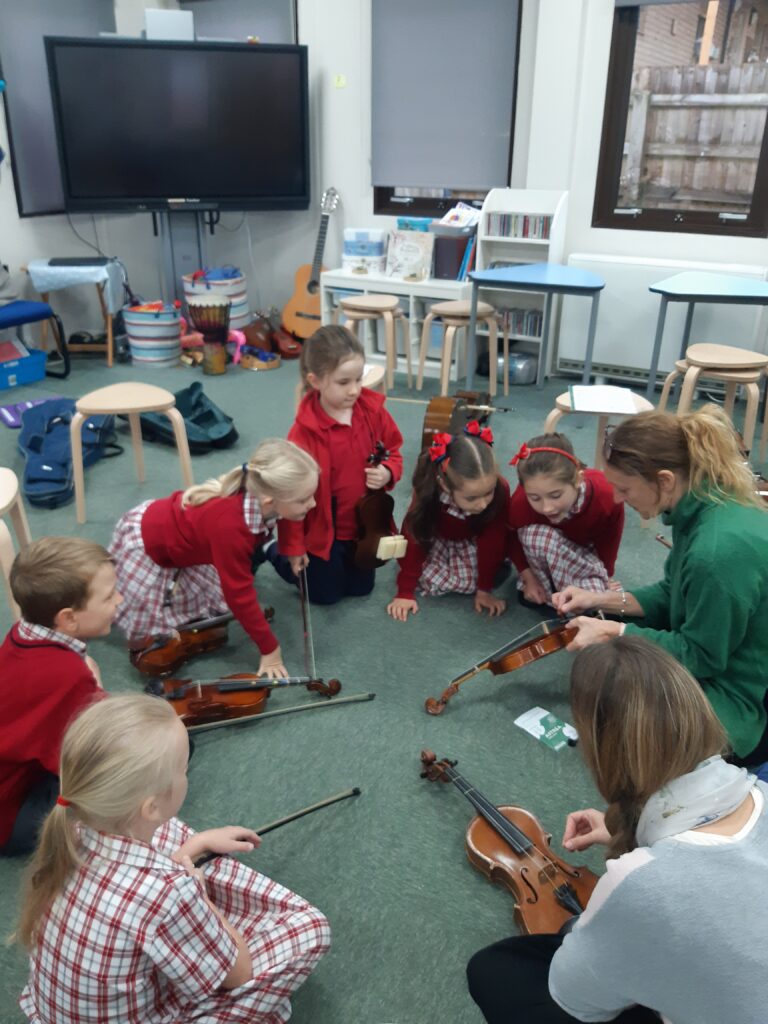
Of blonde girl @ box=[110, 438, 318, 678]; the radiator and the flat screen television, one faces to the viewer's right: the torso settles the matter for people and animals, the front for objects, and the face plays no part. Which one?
the blonde girl

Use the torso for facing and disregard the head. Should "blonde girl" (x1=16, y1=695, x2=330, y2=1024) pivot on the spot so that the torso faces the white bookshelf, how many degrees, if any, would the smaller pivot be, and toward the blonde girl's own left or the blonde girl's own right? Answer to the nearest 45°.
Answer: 0° — they already face it

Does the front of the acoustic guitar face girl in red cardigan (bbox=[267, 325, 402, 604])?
yes

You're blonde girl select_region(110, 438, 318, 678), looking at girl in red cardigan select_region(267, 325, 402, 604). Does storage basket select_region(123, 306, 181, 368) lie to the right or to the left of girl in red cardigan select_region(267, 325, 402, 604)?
left

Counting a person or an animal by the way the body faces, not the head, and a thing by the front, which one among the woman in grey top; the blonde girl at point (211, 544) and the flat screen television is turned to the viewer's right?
the blonde girl

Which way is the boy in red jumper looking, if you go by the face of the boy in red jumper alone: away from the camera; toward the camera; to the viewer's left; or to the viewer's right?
to the viewer's right

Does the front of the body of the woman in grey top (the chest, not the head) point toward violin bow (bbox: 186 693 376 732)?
yes

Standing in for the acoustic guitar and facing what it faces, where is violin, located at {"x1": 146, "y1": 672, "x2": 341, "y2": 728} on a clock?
The violin is roughly at 12 o'clock from the acoustic guitar.

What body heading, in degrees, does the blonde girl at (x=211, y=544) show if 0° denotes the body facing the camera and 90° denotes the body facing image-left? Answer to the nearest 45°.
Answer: approximately 270°
